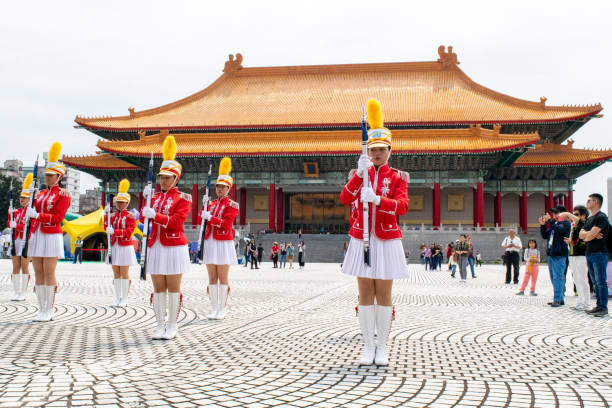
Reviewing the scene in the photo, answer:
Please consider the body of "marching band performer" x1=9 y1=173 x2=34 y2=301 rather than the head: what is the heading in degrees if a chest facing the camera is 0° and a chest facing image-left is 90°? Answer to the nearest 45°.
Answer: approximately 45°

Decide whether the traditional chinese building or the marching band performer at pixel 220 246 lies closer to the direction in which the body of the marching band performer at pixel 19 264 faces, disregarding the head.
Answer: the marching band performer

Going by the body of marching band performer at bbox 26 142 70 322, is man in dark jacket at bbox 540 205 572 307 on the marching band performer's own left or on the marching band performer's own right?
on the marching band performer's own left

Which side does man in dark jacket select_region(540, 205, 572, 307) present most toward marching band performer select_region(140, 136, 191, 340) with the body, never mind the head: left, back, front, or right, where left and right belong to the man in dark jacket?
front

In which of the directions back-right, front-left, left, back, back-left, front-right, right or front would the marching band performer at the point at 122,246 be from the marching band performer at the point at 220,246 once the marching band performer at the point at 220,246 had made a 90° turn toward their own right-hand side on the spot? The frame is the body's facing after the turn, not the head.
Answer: front

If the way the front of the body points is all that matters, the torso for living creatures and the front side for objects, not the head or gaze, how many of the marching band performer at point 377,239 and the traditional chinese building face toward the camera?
2

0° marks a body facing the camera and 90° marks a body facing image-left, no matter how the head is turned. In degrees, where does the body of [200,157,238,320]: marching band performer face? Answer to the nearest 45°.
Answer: approximately 45°

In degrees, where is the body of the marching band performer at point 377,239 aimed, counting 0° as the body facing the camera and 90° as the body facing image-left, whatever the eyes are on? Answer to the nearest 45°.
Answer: approximately 0°

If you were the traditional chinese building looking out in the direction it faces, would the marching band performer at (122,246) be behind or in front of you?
in front

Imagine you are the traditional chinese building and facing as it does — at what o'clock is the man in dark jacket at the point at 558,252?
The man in dark jacket is roughly at 12 o'clock from the traditional chinese building.

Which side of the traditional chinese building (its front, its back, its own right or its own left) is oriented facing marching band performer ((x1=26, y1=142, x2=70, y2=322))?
front

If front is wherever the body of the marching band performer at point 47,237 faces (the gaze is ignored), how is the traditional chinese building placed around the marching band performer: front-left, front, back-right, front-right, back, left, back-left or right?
back
